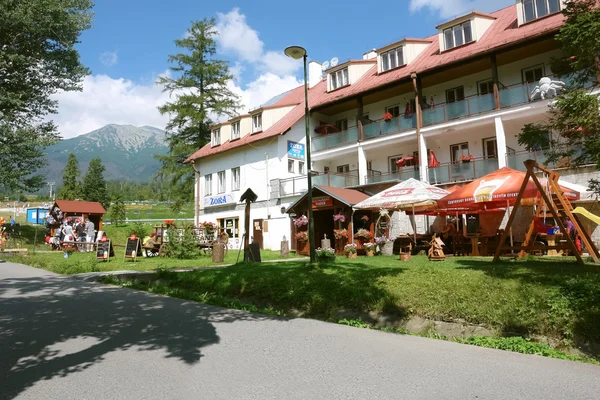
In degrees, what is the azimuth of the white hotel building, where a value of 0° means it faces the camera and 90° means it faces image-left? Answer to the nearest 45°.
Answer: approximately 45°

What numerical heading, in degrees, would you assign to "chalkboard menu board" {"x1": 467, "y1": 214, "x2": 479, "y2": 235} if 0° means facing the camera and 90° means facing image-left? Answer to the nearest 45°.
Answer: approximately 0°

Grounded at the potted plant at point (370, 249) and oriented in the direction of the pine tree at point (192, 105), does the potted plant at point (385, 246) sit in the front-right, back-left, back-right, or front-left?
back-right

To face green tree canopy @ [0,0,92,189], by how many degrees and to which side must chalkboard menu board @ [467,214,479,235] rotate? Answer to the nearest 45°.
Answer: approximately 90° to its right

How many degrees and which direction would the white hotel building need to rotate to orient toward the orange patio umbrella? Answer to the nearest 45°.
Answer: approximately 45° to its left

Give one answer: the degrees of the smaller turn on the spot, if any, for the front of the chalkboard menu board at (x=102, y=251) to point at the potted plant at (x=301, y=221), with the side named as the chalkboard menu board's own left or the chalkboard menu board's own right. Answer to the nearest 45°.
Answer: approximately 90° to the chalkboard menu board's own left
